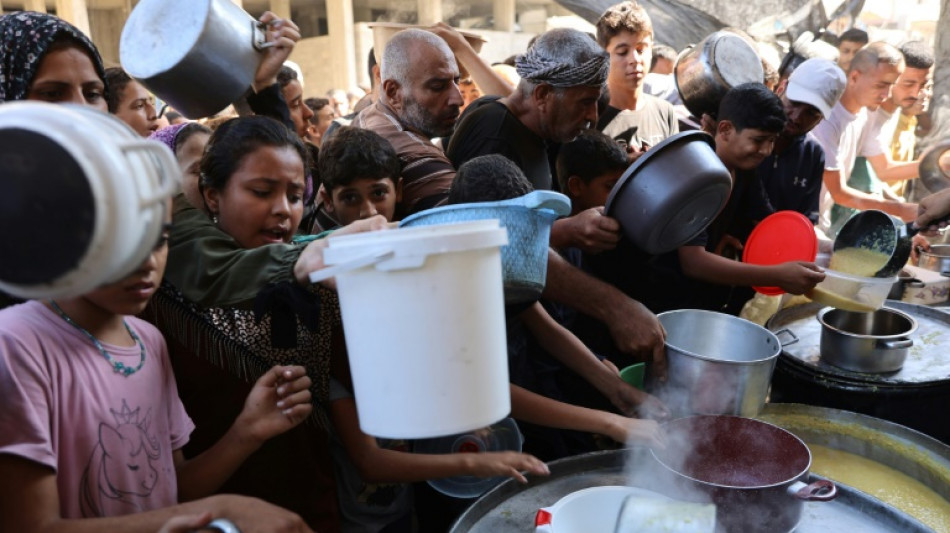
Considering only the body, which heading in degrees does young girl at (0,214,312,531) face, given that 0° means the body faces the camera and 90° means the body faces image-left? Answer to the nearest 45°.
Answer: approximately 315°

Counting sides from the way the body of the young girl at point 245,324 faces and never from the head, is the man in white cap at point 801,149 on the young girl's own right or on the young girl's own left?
on the young girl's own left

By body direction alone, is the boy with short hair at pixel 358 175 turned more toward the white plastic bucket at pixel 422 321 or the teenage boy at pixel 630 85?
the white plastic bucket

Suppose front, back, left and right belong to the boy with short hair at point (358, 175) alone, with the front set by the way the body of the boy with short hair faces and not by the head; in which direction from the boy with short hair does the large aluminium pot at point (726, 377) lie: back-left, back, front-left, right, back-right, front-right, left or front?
front-left

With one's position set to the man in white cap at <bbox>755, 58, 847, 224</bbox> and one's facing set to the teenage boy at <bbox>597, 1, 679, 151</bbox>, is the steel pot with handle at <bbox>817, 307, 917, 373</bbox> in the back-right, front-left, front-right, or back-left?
back-left

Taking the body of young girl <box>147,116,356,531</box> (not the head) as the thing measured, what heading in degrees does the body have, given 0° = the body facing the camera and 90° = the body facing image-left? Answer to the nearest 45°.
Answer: approximately 315°

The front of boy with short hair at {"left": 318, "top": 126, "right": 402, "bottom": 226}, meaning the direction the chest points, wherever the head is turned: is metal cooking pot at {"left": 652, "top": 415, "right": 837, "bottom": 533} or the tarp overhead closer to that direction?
the metal cooking pot

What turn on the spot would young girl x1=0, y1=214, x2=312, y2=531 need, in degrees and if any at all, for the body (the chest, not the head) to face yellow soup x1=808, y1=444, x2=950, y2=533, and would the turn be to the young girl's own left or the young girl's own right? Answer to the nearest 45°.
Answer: approximately 45° to the young girl's own left

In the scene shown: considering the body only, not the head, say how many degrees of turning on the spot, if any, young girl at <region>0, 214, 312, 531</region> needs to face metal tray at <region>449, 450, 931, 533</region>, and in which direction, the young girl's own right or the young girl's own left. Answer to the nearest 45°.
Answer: approximately 45° to the young girl's own left

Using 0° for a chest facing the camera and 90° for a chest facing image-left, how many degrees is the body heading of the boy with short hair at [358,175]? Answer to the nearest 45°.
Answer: approximately 0°
